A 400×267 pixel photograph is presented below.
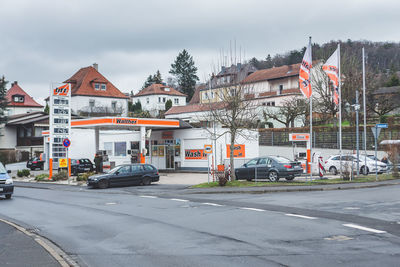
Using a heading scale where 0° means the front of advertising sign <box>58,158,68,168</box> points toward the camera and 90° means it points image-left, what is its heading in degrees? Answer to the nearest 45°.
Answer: approximately 0°

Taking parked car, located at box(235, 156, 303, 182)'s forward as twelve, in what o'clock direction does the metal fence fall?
The metal fence is roughly at 2 o'clock from the parked car.

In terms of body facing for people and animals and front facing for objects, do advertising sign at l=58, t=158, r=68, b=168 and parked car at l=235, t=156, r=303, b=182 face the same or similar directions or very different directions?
very different directions

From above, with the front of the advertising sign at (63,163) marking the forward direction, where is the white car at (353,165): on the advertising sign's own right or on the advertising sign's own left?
on the advertising sign's own left

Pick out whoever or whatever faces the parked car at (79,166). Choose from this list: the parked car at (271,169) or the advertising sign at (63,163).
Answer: the parked car at (271,169)

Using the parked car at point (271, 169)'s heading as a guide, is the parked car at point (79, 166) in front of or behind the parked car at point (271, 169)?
in front

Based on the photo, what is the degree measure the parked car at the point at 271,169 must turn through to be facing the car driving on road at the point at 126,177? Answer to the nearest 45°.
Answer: approximately 45° to its left

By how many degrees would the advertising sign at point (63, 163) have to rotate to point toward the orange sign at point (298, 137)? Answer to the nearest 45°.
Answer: approximately 45° to its left

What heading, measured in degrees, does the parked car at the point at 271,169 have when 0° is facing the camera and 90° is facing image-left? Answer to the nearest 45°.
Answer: approximately 135°

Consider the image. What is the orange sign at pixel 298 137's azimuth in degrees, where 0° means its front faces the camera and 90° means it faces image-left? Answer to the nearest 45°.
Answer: approximately 0°

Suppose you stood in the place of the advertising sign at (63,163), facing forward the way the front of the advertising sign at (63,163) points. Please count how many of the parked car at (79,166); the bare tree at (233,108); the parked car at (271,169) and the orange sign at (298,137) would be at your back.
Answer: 1
